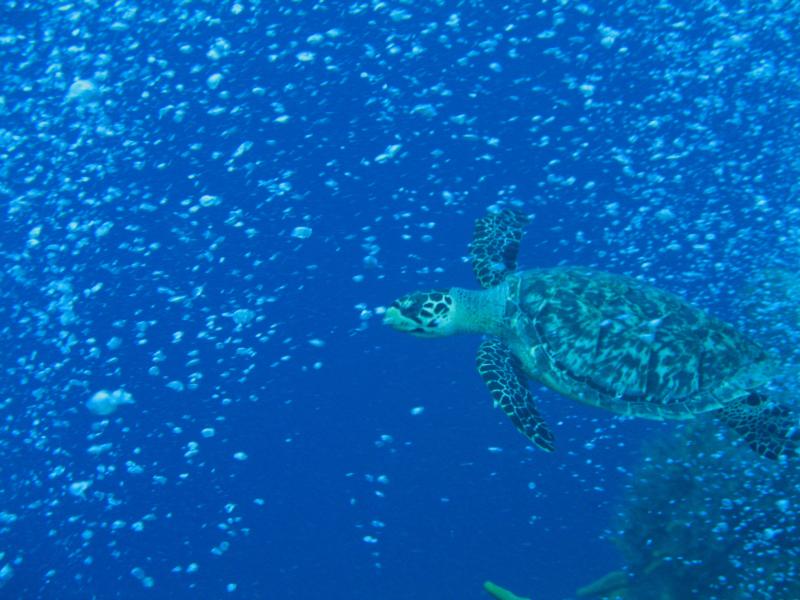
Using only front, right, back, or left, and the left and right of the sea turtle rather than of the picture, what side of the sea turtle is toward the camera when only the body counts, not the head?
left
